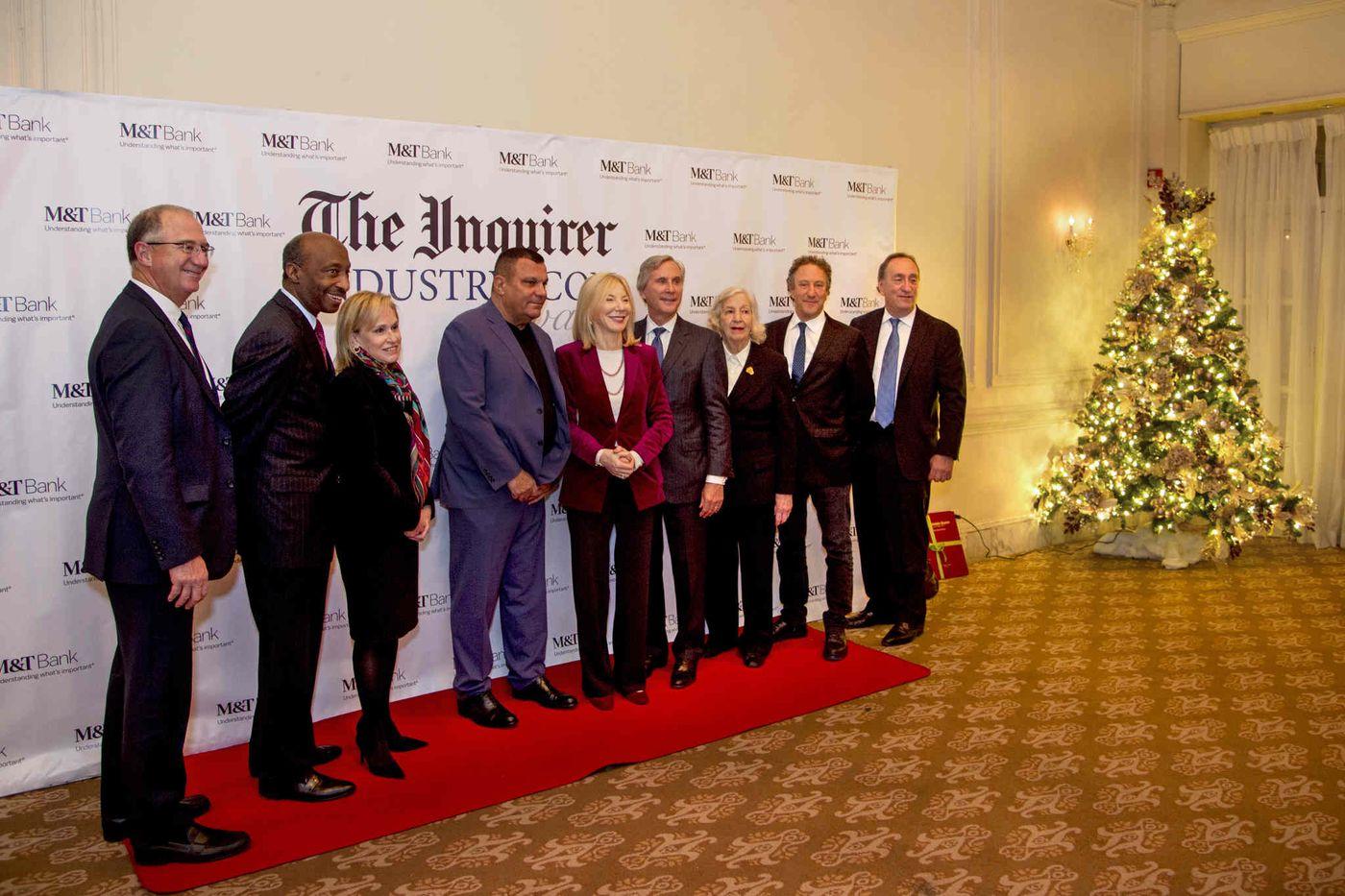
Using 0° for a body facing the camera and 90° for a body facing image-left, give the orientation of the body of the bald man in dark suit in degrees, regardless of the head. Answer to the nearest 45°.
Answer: approximately 270°

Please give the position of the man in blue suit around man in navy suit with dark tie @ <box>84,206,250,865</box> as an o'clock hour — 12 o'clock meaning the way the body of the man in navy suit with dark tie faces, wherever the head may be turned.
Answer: The man in blue suit is roughly at 11 o'clock from the man in navy suit with dark tie.

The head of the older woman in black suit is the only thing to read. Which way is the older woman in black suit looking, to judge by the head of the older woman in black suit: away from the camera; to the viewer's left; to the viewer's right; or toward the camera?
toward the camera

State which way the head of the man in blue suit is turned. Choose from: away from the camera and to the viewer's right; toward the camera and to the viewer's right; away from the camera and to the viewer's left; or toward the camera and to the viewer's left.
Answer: toward the camera and to the viewer's right

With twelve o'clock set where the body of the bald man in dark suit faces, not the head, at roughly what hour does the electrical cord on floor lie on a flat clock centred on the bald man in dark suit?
The electrical cord on floor is roughly at 11 o'clock from the bald man in dark suit.

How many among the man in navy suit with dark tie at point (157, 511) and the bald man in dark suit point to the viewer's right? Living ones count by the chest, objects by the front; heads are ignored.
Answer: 2

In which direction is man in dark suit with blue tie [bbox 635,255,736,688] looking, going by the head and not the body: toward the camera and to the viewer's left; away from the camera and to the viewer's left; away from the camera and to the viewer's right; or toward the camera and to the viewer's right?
toward the camera and to the viewer's right

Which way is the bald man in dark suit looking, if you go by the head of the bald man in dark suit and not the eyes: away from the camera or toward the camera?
toward the camera

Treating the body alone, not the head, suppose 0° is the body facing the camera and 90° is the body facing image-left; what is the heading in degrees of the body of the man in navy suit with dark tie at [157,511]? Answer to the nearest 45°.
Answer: approximately 270°

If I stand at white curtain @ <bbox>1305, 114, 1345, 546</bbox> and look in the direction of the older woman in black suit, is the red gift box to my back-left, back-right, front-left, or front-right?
front-right

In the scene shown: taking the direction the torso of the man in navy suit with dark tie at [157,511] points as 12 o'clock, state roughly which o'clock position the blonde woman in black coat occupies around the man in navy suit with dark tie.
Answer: The blonde woman in black coat is roughly at 11 o'clock from the man in navy suit with dark tie.

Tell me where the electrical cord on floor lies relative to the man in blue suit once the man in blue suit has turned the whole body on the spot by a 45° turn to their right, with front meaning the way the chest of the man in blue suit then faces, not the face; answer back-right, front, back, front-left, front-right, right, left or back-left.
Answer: back-left

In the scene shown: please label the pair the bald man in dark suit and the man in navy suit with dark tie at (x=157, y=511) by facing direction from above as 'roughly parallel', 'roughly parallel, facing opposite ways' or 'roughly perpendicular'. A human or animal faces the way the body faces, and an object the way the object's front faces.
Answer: roughly parallel
